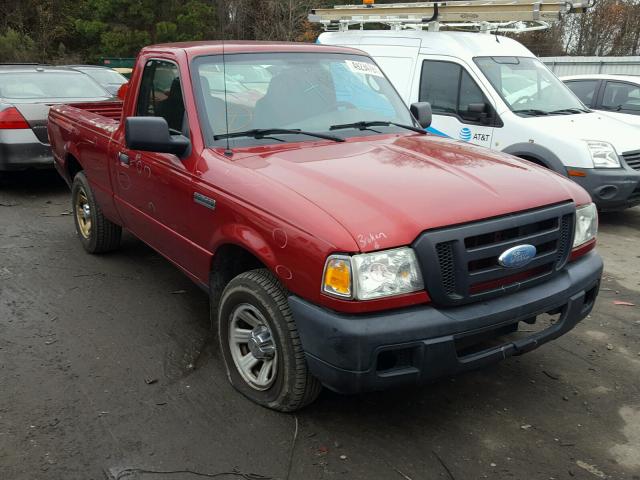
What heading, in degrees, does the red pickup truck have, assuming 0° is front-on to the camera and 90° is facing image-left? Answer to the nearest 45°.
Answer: approximately 315°

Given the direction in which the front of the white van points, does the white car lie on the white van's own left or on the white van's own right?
on the white van's own left

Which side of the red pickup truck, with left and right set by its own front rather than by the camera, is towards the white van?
left

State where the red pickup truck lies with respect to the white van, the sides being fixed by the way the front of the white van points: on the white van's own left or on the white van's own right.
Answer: on the white van's own right

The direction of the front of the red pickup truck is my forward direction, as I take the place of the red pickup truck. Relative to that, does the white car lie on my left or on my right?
on my left

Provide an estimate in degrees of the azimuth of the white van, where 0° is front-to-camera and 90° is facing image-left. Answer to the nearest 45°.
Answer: approximately 315°
